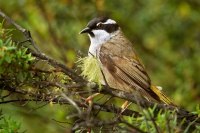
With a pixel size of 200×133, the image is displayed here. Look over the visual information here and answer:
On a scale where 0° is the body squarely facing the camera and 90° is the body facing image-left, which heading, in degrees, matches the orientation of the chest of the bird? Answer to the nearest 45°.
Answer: approximately 90°
